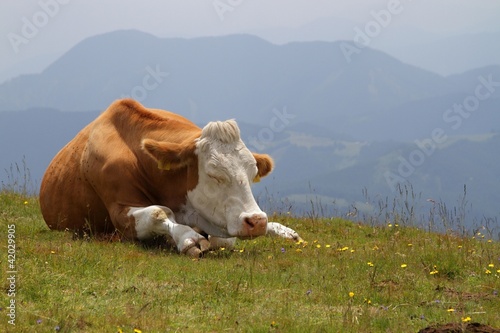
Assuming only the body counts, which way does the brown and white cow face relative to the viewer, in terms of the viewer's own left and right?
facing the viewer and to the right of the viewer
